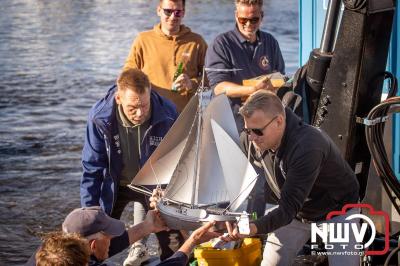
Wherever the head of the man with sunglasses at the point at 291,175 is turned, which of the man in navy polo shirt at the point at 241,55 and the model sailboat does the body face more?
the model sailboat

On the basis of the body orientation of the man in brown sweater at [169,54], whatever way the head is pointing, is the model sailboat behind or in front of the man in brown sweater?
in front

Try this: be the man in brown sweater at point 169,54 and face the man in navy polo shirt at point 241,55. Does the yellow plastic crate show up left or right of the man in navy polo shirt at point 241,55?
right

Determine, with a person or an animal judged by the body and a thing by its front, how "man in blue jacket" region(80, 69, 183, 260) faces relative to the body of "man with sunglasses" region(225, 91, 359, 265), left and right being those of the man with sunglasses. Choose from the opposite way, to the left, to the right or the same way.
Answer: to the left

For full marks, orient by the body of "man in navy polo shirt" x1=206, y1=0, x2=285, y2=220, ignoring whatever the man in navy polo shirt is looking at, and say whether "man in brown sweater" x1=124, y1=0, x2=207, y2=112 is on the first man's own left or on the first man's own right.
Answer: on the first man's own right

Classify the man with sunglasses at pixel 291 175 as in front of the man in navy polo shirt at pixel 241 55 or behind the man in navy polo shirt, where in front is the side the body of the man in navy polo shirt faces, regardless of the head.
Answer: in front

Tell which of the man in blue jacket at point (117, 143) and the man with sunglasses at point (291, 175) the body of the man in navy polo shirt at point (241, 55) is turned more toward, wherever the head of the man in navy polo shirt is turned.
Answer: the man with sunglasses

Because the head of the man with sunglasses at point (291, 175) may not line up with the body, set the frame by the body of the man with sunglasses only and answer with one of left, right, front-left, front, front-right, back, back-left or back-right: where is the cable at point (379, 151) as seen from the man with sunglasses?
back

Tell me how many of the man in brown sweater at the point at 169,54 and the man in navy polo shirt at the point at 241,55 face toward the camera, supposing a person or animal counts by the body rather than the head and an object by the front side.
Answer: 2

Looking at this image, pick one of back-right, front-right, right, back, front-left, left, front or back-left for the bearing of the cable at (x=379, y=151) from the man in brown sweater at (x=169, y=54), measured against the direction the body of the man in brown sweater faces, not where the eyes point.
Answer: front-left
